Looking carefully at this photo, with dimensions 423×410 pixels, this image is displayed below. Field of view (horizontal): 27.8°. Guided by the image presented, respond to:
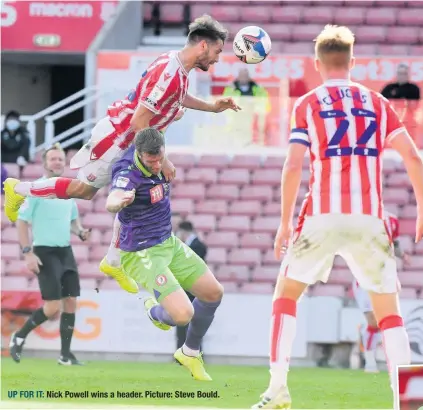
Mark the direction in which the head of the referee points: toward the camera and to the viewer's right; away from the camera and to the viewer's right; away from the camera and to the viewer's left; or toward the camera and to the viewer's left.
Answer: toward the camera and to the viewer's right

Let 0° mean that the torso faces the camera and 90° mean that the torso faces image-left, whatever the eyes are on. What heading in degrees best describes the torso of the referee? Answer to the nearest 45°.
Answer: approximately 315°

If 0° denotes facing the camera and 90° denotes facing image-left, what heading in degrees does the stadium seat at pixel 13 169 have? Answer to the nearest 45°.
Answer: approximately 0°

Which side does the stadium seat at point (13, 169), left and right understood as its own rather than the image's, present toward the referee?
front

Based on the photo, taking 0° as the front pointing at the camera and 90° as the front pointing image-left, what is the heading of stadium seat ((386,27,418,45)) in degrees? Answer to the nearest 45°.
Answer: approximately 0°

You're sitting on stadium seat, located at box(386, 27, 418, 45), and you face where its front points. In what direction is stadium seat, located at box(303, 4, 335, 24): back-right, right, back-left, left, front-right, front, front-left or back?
right

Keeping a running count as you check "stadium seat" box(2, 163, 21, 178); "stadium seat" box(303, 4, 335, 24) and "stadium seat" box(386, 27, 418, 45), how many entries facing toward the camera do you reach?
3
